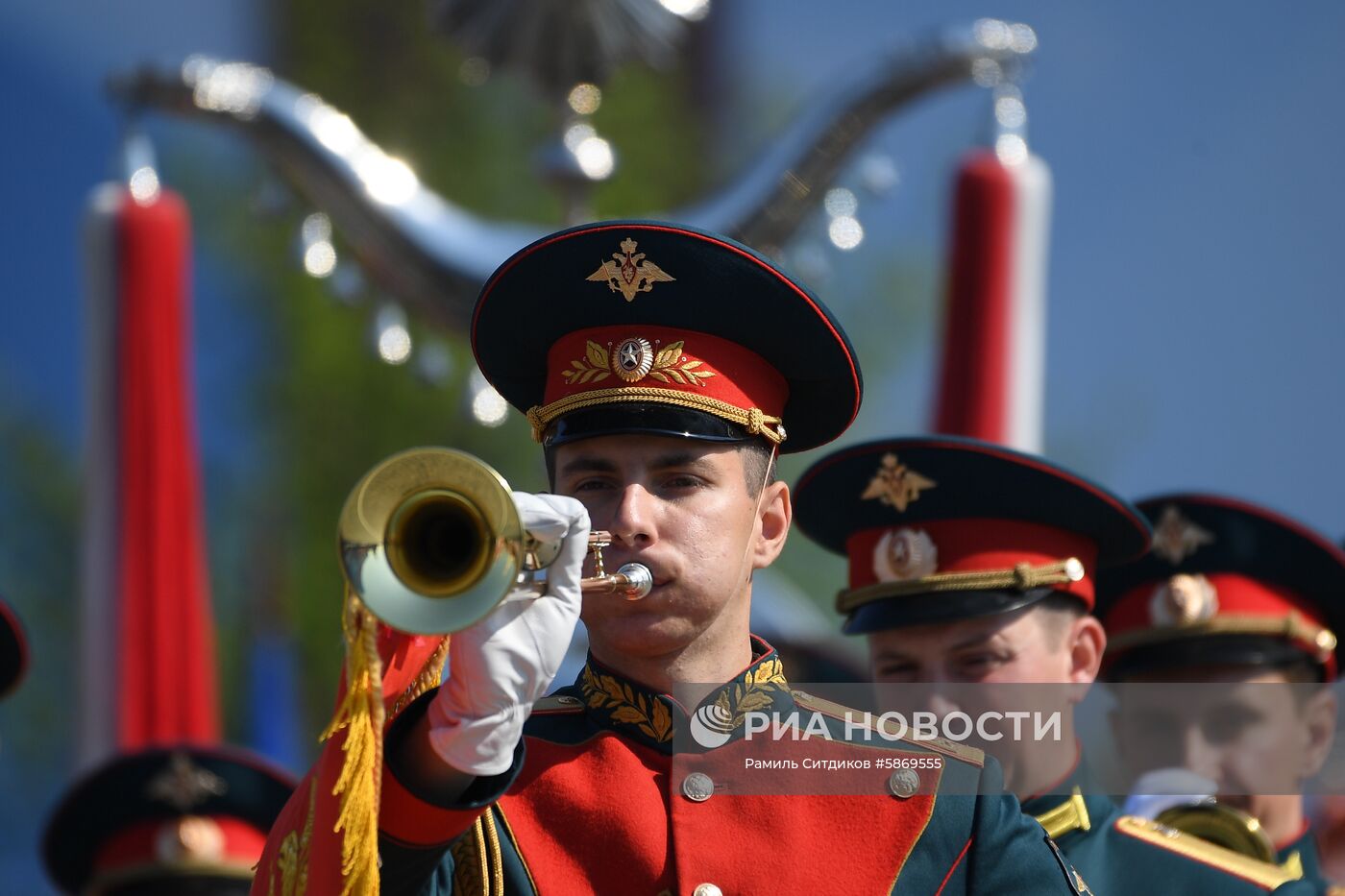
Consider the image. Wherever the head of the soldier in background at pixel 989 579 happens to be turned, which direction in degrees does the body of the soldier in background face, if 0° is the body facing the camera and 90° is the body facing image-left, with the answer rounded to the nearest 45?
approximately 45°

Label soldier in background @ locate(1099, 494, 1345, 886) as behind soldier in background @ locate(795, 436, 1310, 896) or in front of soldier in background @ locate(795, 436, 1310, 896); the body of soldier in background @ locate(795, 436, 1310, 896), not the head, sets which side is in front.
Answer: behind

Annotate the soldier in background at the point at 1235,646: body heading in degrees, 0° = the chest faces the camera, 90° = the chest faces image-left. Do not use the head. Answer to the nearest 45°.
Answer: approximately 45°
